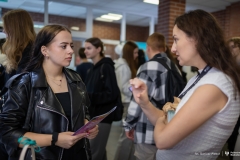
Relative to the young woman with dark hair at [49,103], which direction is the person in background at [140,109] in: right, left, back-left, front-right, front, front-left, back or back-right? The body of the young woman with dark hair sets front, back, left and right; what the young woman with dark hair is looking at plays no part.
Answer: left

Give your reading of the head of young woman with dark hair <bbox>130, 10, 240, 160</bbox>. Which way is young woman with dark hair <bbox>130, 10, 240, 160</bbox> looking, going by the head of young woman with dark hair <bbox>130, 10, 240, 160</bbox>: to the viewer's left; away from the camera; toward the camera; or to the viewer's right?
to the viewer's left

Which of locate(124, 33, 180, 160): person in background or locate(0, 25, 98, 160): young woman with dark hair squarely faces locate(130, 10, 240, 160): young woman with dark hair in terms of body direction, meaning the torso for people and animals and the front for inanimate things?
locate(0, 25, 98, 160): young woman with dark hair

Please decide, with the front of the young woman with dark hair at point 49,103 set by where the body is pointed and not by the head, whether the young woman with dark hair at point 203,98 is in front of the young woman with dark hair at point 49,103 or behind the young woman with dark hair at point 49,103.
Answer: in front

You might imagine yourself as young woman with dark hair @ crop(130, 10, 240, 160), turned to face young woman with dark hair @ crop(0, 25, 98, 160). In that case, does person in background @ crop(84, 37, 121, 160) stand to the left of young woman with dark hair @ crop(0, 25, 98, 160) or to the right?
right

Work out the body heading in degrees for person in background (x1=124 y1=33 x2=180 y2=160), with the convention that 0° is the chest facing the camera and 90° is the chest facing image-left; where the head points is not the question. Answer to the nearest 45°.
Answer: approximately 135°

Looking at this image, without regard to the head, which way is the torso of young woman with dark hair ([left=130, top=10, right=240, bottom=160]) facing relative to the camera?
to the viewer's left
